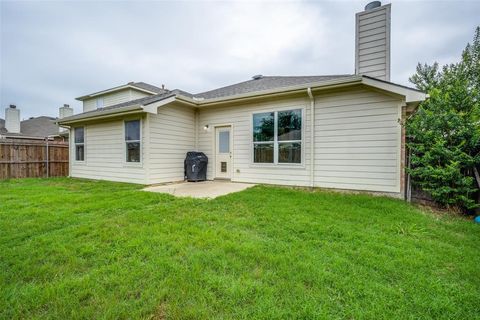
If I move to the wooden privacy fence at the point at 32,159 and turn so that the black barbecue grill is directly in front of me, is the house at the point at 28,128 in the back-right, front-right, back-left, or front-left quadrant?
back-left

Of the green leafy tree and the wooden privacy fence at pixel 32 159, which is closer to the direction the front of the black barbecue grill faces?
the green leafy tree

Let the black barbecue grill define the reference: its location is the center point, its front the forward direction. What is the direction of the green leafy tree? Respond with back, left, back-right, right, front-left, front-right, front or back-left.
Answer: front-left

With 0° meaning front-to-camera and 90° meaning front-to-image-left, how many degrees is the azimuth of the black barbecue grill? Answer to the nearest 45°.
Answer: approximately 0°

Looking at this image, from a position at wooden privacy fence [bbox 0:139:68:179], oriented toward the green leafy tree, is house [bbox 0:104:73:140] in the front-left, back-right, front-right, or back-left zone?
back-left

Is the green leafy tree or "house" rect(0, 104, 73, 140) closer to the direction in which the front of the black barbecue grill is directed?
the green leafy tree

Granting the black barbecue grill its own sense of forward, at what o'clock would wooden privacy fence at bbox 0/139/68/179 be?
The wooden privacy fence is roughly at 4 o'clock from the black barbecue grill.

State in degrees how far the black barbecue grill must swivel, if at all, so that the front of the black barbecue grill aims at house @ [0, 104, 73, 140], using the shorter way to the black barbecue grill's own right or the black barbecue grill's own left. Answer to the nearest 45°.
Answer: approximately 135° to the black barbecue grill's own right
